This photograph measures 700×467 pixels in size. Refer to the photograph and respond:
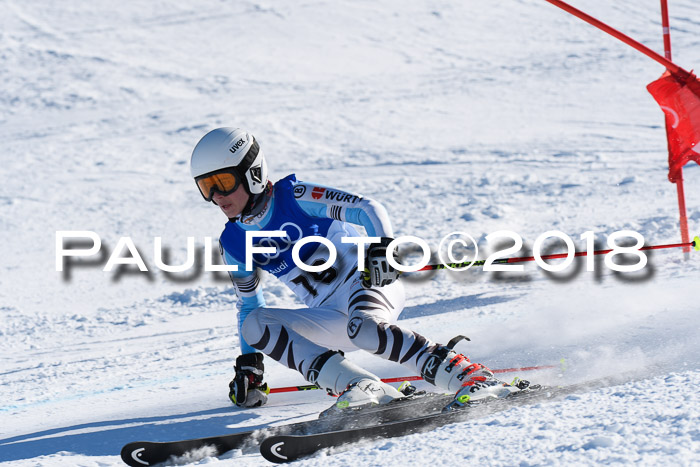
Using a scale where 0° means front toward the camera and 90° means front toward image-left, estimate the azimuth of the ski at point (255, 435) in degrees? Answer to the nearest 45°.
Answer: approximately 90°

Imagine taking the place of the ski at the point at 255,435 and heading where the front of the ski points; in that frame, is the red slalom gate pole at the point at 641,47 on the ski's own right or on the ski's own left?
on the ski's own right

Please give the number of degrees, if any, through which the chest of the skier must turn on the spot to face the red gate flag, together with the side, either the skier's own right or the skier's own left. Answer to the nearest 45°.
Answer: approximately 180°

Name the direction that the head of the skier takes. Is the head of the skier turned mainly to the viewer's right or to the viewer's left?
to the viewer's left

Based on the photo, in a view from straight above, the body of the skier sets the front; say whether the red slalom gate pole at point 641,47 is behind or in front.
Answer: behind

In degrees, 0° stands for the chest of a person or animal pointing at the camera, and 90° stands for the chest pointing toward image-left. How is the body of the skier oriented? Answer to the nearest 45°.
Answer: approximately 45°

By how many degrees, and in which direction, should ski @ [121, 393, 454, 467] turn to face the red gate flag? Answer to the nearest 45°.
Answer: approximately 135° to its right
